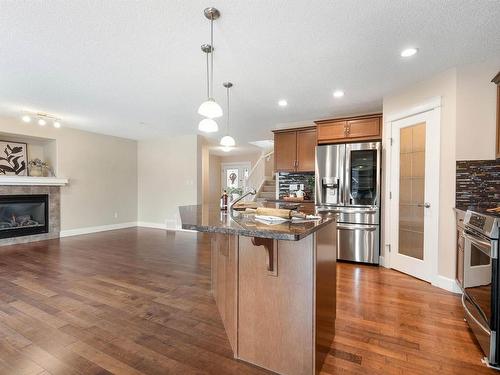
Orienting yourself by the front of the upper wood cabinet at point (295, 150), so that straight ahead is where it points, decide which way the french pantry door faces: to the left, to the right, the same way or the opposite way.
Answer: to the right

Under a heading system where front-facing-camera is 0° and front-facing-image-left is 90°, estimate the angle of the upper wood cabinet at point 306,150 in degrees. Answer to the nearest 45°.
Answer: approximately 0°

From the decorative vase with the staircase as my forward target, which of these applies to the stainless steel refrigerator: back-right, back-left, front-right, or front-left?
front-right

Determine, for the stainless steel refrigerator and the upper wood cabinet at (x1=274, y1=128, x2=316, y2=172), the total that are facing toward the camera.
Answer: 2

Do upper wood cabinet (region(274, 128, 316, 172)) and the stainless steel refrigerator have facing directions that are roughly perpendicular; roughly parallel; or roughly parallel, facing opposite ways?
roughly parallel

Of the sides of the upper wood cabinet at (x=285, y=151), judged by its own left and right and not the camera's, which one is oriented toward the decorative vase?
right

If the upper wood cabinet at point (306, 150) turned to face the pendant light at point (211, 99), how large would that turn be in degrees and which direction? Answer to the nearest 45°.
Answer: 0° — it already faces it

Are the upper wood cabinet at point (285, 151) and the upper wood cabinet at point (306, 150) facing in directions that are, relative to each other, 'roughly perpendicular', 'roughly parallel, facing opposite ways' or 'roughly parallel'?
roughly parallel

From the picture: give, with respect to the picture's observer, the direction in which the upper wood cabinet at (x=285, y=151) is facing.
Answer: facing the viewer

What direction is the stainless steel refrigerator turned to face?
toward the camera

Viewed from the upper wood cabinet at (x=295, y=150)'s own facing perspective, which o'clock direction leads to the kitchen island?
The kitchen island is roughly at 12 o'clock from the upper wood cabinet.

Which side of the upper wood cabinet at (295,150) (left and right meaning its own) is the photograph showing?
front

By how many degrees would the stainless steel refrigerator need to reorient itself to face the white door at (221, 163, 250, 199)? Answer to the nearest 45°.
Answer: approximately 135° to its right
